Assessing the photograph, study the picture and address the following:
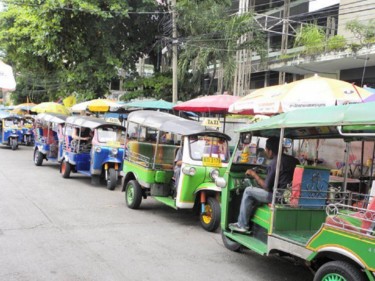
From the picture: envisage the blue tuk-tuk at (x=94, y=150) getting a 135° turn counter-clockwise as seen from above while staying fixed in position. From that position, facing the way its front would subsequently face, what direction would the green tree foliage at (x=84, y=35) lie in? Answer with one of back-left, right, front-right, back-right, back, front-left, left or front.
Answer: front

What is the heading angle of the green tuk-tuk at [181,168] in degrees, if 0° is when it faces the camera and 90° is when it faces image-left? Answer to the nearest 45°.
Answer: approximately 315°

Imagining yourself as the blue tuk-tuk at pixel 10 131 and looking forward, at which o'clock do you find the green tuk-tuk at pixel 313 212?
The green tuk-tuk is roughly at 1 o'clock from the blue tuk-tuk.

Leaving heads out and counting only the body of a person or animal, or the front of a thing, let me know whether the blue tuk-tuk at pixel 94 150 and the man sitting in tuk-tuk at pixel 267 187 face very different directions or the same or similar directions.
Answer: very different directions

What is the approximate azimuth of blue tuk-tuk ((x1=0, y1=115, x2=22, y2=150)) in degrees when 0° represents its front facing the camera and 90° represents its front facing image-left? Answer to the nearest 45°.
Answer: approximately 315°

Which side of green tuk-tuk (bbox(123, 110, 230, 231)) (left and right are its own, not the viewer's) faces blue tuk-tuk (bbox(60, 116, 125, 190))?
back

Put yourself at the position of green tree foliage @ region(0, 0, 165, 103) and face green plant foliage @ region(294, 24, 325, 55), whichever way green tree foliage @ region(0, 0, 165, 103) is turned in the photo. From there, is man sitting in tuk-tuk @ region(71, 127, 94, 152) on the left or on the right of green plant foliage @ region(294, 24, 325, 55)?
right

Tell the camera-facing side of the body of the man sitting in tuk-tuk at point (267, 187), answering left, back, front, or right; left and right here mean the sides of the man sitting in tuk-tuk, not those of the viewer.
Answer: left
